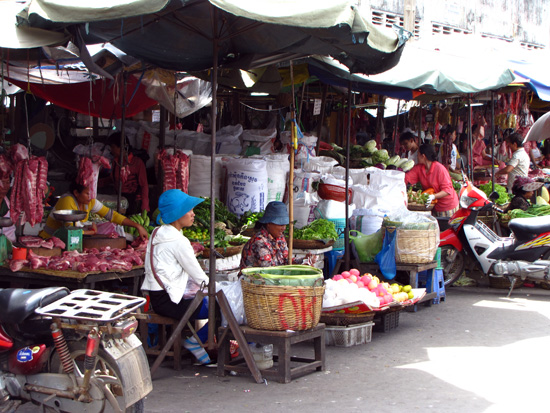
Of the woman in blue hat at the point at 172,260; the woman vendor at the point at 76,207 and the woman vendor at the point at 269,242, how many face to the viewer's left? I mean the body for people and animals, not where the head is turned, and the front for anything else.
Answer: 0

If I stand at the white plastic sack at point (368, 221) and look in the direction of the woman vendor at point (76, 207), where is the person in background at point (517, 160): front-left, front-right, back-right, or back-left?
back-right

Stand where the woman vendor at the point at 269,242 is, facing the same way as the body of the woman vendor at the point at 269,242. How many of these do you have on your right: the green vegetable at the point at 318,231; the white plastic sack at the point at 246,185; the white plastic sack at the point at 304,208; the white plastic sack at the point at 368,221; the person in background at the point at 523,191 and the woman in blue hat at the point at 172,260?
1

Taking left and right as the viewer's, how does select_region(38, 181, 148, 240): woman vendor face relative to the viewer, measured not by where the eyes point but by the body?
facing the viewer and to the right of the viewer

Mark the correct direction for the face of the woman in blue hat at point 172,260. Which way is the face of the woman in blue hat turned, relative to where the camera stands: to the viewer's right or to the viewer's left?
to the viewer's right

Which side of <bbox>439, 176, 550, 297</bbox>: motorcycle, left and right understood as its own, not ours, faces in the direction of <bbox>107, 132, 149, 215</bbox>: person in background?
front

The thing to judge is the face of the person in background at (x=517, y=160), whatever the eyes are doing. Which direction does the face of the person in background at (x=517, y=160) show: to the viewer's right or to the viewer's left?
to the viewer's left

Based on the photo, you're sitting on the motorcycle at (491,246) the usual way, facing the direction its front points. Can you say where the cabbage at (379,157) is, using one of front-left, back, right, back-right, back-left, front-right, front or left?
front-right

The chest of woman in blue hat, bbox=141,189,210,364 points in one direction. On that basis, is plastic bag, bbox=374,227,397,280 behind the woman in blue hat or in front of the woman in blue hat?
in front

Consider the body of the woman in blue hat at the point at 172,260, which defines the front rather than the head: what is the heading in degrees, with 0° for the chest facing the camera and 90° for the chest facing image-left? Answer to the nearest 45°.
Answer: approximately 270°

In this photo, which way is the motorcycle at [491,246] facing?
to the viewer's left

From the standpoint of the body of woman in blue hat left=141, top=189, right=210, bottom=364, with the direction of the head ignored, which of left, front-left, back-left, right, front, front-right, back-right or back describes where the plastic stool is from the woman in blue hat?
front-left

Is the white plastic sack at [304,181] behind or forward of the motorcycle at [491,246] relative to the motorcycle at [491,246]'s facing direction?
forward

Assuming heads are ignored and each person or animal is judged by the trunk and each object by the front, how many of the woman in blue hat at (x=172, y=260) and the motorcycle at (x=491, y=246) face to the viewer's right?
1
